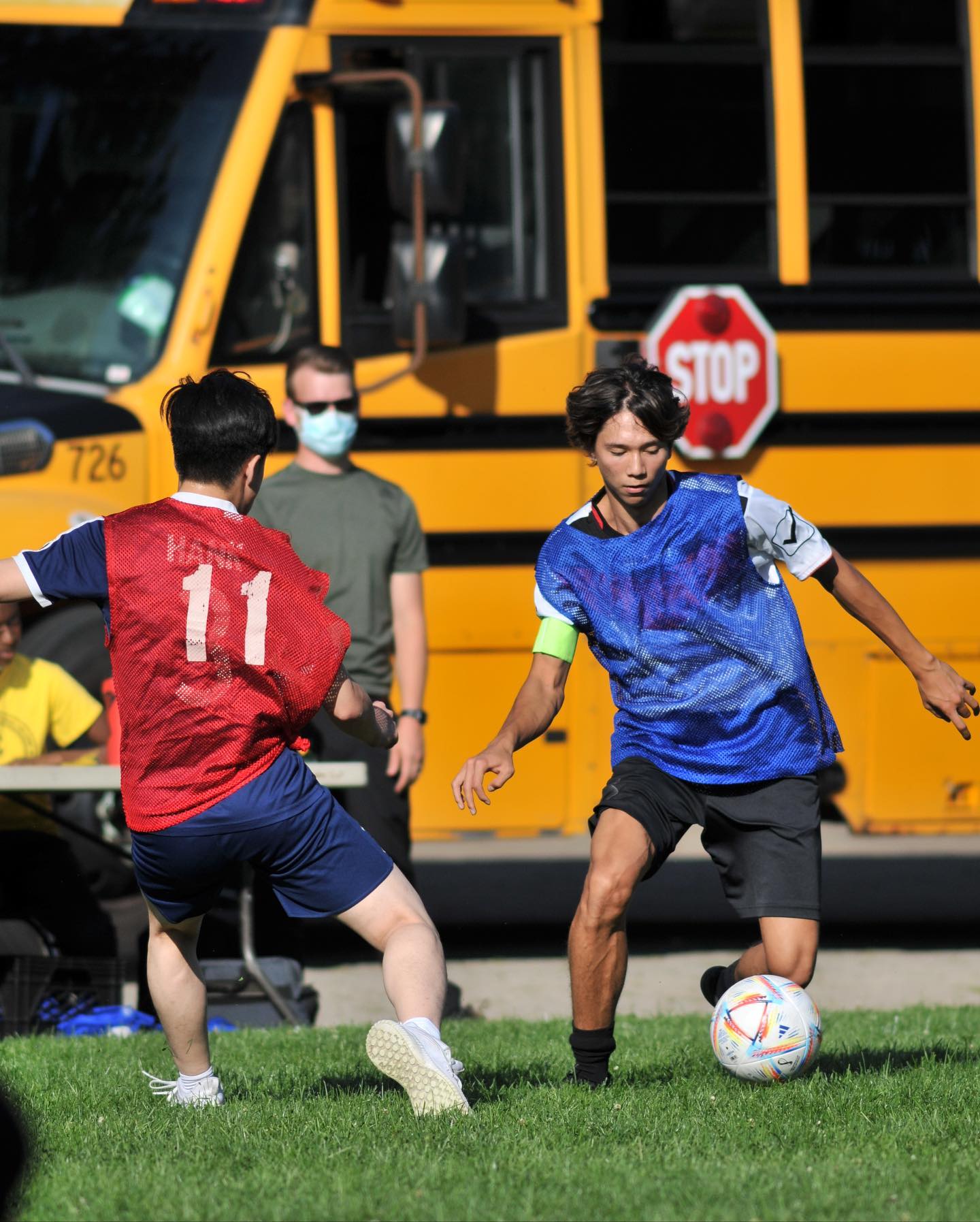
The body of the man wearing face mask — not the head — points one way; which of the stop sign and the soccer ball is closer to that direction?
the soccer ball

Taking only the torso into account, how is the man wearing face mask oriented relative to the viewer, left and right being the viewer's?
facing the viewer

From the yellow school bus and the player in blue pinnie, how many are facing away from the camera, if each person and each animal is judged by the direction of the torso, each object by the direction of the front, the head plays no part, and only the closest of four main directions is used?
0

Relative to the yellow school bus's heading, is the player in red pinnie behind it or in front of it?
in front

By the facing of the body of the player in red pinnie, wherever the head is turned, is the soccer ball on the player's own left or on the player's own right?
on the player's own right

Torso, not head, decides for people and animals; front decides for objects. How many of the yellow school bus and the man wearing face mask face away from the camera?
0

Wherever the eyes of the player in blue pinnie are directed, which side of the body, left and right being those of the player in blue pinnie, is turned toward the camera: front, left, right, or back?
front

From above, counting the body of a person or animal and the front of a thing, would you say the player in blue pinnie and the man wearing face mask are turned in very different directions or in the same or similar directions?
same or similar directions

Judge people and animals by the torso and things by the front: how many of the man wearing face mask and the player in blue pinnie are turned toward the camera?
2

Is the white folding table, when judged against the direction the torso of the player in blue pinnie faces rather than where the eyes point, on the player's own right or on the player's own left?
on the player's own right

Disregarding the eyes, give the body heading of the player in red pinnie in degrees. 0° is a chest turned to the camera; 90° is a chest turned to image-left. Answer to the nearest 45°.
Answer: approximately 180°

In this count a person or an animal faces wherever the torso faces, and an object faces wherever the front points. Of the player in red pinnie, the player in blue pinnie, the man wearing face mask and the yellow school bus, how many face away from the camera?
1

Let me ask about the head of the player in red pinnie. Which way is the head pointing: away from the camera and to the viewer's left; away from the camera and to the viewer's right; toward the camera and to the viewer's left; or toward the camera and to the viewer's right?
away from the camera and to the viewer's right
